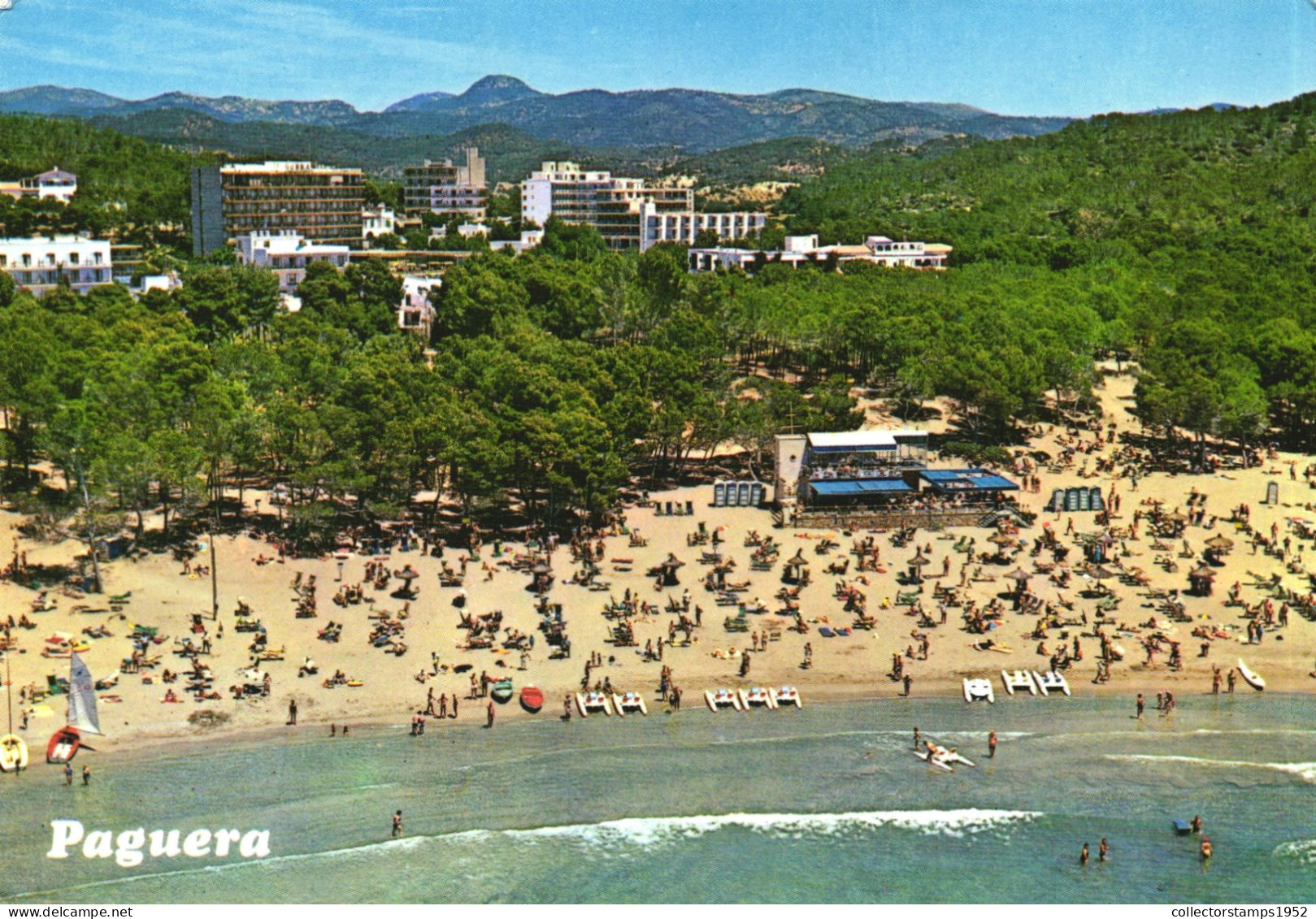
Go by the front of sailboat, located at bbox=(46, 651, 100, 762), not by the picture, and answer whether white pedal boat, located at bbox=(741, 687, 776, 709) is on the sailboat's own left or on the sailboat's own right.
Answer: on the sailboat's own right

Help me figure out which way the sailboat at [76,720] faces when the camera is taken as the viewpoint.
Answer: facing away from the viewer and to the right of the viewer

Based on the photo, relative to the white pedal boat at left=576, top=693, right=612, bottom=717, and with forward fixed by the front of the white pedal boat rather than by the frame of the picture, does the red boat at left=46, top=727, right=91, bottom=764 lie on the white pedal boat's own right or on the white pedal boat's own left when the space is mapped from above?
on the white pedal boat's own right

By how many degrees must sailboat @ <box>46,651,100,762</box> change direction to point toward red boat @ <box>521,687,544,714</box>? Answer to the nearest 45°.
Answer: approximately 45° to its right

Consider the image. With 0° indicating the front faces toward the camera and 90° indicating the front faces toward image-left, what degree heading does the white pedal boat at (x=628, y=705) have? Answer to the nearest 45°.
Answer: approximately 315°

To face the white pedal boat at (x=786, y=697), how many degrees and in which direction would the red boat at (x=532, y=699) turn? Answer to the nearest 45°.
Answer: approximately 90° to its left

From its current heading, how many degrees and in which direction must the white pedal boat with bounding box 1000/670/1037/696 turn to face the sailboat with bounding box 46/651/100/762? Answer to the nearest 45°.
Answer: approximately 90° to its right

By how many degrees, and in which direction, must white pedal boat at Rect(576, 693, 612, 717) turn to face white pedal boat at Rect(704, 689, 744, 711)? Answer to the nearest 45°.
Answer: approximately 45° to its left
